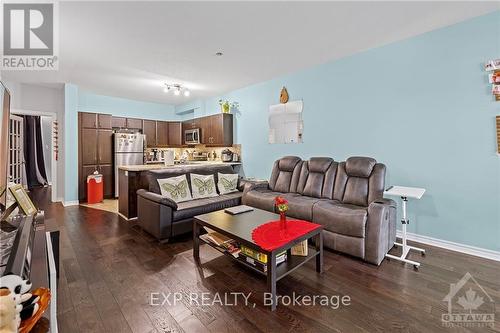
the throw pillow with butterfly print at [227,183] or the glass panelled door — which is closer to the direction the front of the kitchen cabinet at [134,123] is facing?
the throw pillow with butterfly print

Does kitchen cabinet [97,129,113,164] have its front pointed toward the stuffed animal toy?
yes

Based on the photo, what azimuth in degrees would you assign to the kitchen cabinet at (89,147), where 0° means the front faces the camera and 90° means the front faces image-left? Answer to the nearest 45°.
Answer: approximately 0°

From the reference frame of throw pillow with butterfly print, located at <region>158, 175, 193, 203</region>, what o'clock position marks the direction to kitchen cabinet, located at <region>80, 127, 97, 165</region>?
The kitchen cabinet is roughly at 5 o'clock from the throw pillow with butterfly print.

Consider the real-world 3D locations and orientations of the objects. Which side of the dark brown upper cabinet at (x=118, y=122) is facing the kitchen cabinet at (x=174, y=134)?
left

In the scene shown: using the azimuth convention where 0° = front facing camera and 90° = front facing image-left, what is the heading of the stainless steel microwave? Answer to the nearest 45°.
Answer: approximately 45°
